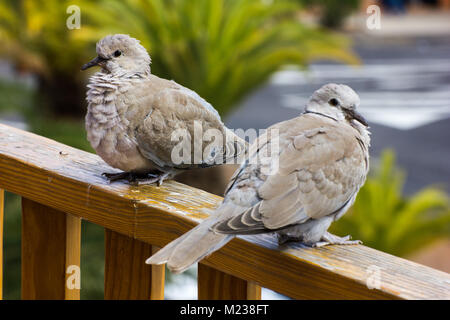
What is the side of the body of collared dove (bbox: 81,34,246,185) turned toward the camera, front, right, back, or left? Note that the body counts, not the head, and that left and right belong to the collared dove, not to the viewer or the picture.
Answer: left

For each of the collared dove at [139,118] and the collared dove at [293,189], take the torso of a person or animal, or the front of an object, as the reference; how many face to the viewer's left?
1

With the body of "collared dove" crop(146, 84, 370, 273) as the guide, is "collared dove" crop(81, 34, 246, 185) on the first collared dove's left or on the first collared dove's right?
on the first collared dove's left

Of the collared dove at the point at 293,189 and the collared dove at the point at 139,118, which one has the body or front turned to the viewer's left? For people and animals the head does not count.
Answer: the collared dove at the point at 139,118

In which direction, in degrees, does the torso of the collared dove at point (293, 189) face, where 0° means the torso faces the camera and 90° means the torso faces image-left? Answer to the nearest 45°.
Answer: approximately 225°

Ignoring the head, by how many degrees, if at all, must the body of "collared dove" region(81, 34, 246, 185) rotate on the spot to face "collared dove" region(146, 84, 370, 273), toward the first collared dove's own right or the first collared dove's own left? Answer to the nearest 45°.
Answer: approximately 135° to the first collared dove's own left
